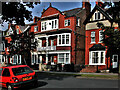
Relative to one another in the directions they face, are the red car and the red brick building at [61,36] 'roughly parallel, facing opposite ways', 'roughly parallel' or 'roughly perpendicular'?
roughly perpendicular

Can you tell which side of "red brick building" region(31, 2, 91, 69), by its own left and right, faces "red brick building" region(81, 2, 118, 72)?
left

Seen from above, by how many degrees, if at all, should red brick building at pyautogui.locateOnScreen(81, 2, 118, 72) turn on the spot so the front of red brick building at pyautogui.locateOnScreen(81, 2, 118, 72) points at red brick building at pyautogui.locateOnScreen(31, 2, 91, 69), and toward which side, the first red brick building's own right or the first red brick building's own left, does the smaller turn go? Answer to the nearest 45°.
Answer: approximately 135° to the first red brick building's own right

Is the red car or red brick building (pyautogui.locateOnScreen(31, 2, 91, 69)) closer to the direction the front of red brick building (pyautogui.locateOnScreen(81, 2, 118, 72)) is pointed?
the red car

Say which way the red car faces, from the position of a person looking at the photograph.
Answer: facing away from the viewer and to the left of the viewer

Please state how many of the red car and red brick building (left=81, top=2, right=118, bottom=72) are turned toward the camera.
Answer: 1

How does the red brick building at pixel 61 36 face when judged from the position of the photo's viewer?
facing the viewer and to the left of the viewer

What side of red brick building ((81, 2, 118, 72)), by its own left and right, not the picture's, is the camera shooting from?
front

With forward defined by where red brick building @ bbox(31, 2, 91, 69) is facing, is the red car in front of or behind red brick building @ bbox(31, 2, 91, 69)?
in front
